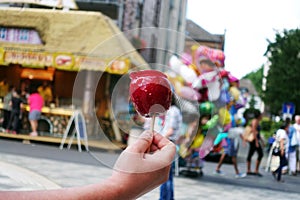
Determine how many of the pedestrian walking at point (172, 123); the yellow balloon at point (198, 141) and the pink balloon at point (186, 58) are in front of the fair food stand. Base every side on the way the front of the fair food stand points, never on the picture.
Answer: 3

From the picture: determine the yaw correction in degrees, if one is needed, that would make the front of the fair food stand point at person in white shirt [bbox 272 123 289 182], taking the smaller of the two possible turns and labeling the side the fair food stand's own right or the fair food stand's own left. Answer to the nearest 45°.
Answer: approximately 45° to the fair food stand's own left

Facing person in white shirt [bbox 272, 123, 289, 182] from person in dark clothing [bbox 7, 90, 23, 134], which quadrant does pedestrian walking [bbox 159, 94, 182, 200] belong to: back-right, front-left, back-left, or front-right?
front-right

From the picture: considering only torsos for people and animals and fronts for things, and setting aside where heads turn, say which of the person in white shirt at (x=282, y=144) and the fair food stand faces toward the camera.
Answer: the fair food stand

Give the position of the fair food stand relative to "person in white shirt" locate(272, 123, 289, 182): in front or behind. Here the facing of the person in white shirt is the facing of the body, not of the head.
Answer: behind

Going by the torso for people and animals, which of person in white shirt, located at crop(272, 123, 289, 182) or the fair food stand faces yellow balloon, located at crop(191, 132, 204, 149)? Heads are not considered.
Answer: the fair food stand

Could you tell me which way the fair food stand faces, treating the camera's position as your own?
facing the viewer

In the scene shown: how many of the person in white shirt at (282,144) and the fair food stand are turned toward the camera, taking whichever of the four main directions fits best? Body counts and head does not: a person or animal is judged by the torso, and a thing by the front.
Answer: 1

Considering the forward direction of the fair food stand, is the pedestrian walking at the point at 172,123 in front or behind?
in front
